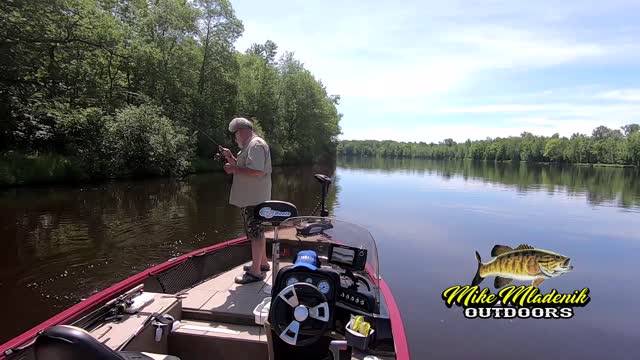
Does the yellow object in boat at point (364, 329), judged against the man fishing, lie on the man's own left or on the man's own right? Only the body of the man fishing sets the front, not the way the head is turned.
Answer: on the man's own left

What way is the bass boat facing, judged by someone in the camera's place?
facing away from the viewer

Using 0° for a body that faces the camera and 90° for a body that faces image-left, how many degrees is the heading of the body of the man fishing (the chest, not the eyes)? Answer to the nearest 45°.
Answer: approximately 90°
